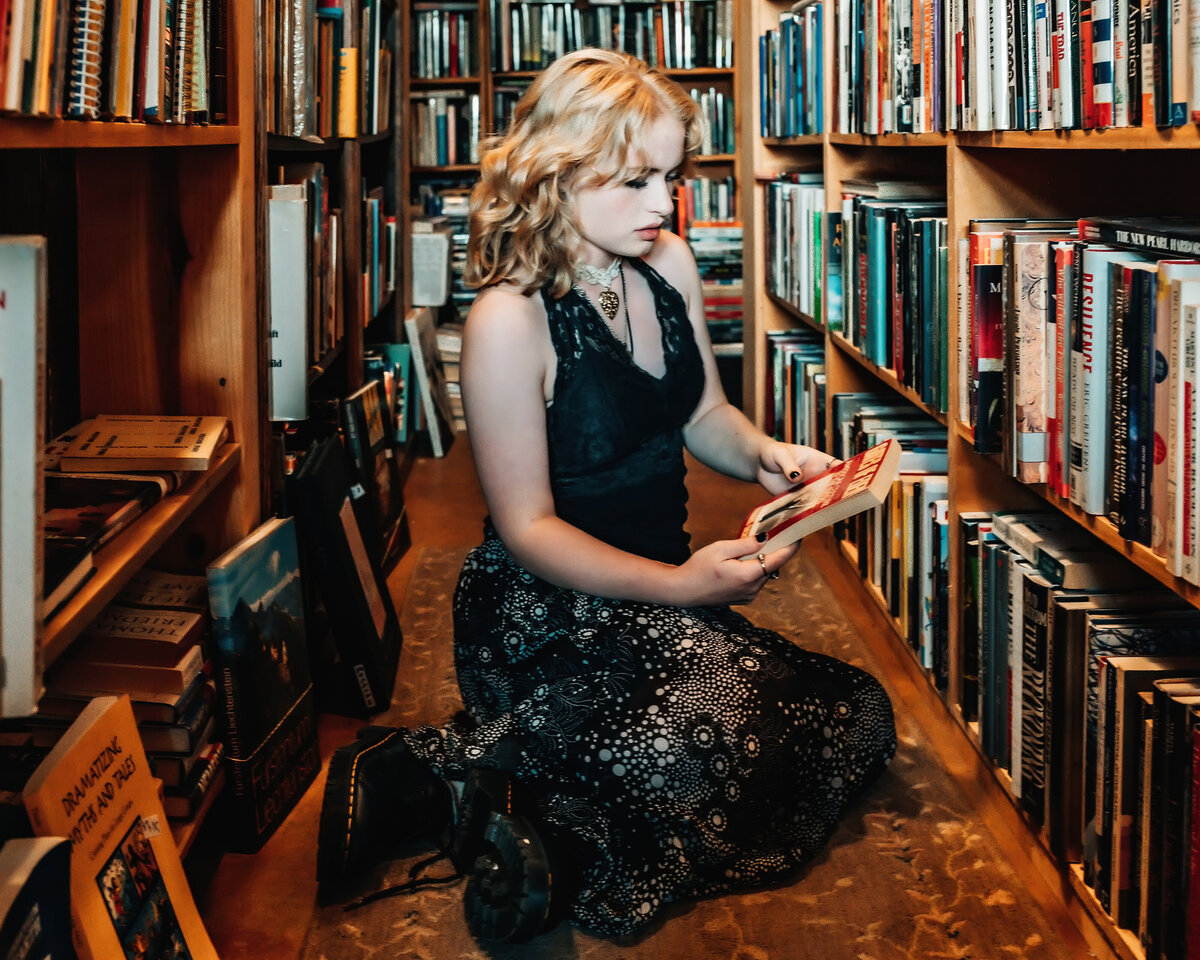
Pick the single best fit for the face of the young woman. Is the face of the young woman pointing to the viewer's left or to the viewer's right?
to the viewer's right

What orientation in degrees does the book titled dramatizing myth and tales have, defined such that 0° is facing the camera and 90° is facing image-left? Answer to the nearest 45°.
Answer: approximately 315°

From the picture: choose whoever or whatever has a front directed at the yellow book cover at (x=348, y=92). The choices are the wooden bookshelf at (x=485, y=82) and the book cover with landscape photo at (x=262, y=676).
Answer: the wooden bookshelf
